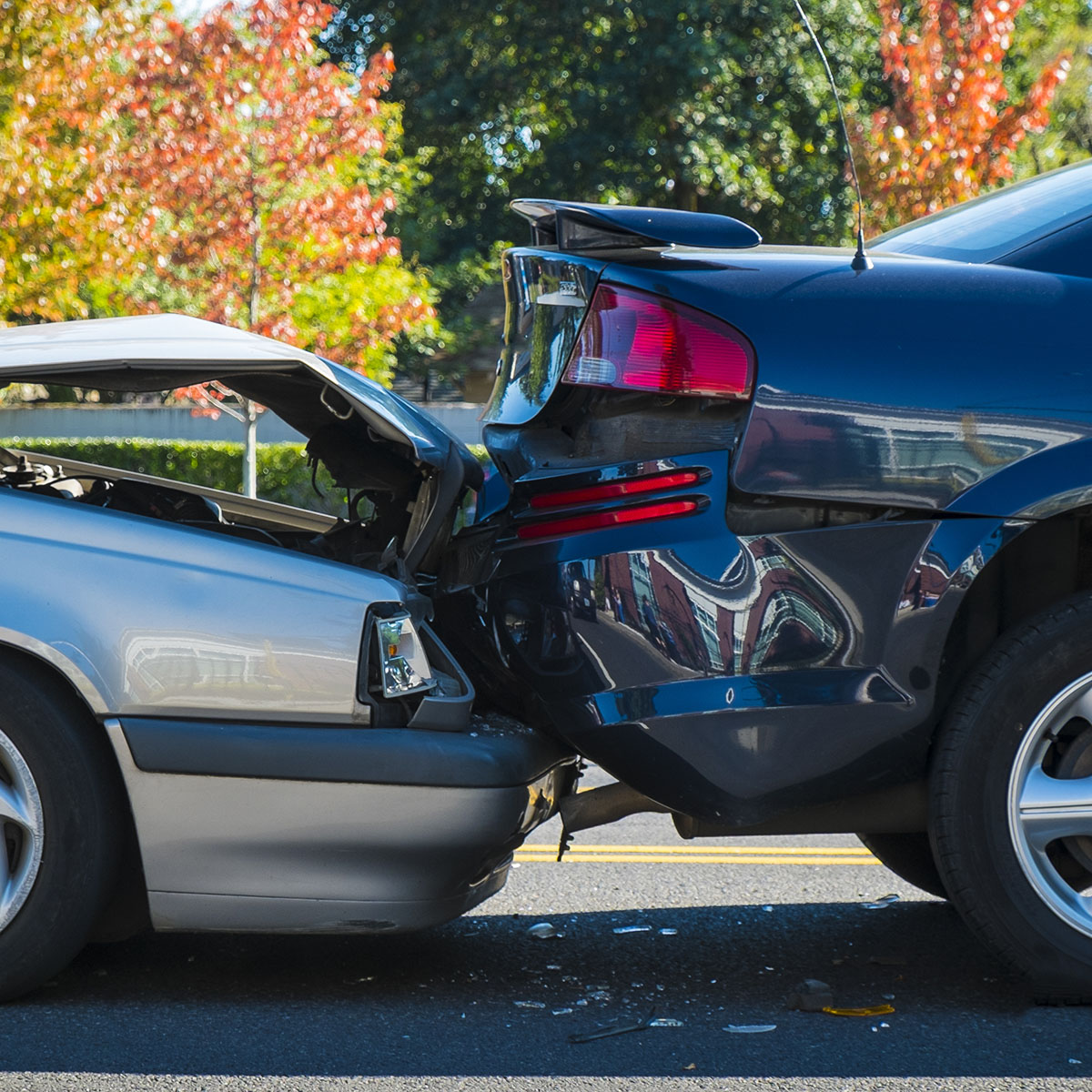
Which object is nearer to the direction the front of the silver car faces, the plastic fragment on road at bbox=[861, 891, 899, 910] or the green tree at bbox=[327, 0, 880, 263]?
the plastic fragment on road

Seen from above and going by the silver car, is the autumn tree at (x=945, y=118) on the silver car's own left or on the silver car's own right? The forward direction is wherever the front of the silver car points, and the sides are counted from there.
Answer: on the silver car's own left

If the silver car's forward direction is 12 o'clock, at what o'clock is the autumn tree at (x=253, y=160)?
The autumn tree is roughly at 9 o'clock from the silver car.

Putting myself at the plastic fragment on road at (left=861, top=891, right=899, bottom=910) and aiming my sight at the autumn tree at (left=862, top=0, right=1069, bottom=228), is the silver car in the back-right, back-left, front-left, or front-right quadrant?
back-left

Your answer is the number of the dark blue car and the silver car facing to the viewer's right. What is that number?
2

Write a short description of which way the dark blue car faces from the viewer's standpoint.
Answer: facing to the right of the viewer

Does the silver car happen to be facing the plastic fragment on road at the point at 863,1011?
yes

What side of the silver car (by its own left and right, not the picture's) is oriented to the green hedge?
left

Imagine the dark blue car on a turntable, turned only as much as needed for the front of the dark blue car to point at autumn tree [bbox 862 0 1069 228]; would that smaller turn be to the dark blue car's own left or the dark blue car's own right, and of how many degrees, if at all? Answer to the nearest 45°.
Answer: approximately 90° to the dark blue car's own left

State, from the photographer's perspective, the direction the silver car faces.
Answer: facing to the right of the viewer

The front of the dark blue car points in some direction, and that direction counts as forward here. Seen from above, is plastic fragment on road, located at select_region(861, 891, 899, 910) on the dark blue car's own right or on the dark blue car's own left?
on the dark blue car's own left

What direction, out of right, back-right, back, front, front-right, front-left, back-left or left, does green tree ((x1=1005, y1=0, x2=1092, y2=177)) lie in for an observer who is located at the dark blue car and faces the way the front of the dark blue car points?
left
